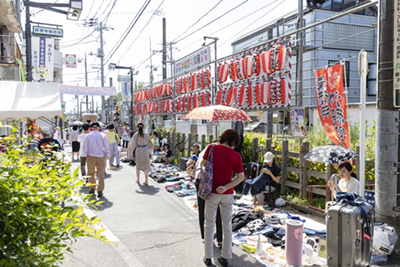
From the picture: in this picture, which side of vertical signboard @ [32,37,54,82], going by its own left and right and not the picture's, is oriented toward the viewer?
front

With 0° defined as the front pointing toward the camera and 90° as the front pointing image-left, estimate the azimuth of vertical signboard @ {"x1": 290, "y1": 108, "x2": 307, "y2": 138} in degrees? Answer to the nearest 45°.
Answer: approximately 0°

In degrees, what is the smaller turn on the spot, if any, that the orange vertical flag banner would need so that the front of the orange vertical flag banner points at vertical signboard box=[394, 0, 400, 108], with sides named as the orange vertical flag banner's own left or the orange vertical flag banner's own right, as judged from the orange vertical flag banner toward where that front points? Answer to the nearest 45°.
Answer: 0° — it already faces it

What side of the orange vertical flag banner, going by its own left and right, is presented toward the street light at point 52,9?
right

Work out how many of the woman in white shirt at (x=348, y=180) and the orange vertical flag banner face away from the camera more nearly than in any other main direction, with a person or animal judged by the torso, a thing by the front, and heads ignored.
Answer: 0

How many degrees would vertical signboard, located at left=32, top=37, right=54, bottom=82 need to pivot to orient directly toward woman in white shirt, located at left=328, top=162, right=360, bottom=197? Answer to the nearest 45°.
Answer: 0° — it already faces them

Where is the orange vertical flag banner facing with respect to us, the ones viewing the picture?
facing the viewer

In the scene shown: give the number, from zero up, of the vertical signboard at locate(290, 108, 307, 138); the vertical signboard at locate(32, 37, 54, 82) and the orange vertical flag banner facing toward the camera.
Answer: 3

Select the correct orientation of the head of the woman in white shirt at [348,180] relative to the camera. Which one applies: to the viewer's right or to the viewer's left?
to the viewer's left

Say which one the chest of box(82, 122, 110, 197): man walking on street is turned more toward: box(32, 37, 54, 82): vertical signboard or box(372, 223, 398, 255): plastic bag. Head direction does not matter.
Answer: the vertical signboard
